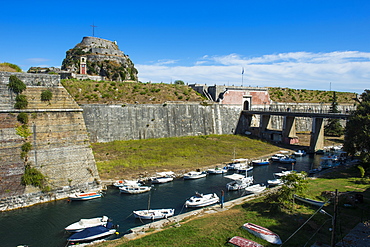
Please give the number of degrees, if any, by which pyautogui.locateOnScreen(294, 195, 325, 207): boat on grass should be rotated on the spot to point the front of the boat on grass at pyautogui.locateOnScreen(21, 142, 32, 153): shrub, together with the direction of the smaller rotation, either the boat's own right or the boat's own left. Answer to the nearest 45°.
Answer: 0° — it already faces it

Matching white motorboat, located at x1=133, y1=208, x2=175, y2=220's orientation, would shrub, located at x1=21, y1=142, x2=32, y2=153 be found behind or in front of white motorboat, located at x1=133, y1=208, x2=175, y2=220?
in front

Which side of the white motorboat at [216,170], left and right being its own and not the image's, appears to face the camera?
left

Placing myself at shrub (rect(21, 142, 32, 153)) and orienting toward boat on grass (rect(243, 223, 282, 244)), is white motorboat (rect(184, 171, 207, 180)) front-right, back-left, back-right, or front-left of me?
front-left

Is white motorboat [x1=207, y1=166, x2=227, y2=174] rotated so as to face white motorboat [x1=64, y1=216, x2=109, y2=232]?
no

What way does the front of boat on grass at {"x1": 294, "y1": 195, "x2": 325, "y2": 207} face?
to the viewer's left

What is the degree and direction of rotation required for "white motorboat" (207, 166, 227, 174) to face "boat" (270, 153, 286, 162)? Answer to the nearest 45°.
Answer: approximately 135° to its right

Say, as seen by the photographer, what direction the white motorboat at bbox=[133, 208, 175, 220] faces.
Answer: facing to the left of the viewer
